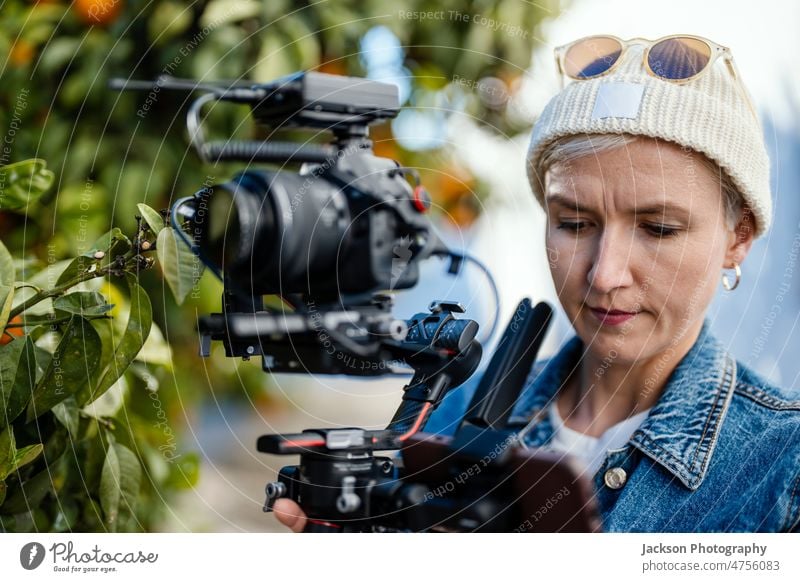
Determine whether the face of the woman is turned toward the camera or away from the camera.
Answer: toward the camera
